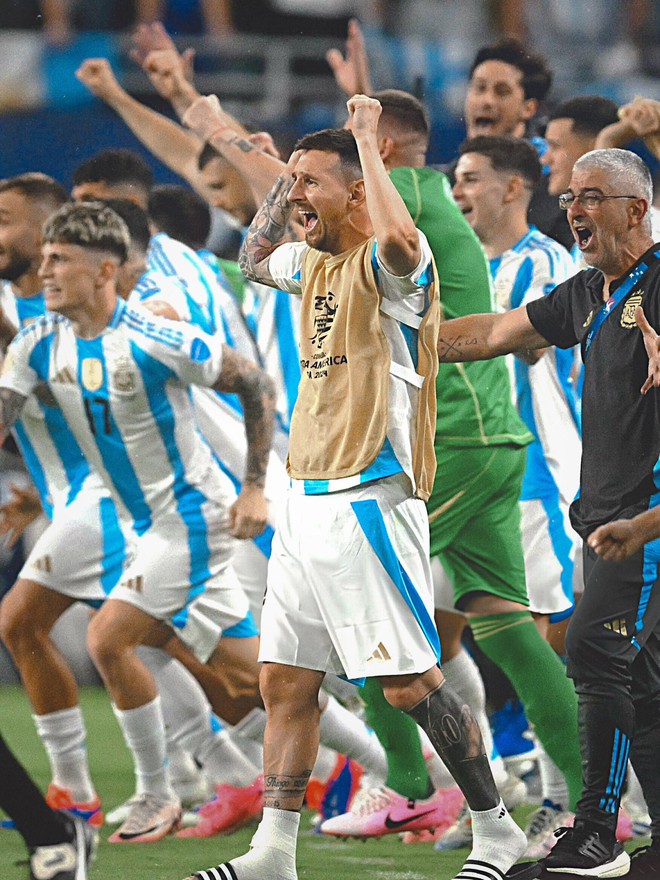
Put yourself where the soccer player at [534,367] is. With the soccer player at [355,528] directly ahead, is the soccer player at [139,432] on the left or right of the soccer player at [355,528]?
right

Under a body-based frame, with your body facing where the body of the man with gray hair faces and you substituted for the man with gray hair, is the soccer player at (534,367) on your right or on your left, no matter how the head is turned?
on your right

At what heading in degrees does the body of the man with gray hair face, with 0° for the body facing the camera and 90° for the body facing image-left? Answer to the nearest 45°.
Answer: approximately 45°

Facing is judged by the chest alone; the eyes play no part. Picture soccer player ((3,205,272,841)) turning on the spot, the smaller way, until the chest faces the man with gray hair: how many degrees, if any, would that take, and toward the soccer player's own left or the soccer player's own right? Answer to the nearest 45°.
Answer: approximately 90° to the soccer player's own left

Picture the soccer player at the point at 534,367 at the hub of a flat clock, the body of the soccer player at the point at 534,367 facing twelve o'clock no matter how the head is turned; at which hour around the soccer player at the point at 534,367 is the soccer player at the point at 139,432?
the soccer player at the point at 139,432 is roughly at 1 o'clock from the soccer player at the point at 534,367.

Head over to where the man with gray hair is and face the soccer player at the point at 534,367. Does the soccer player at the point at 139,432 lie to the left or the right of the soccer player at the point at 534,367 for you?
left

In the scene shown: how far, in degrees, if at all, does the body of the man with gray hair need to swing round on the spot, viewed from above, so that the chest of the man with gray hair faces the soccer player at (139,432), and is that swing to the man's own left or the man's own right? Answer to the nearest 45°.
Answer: approximately 90° to the man's own right
